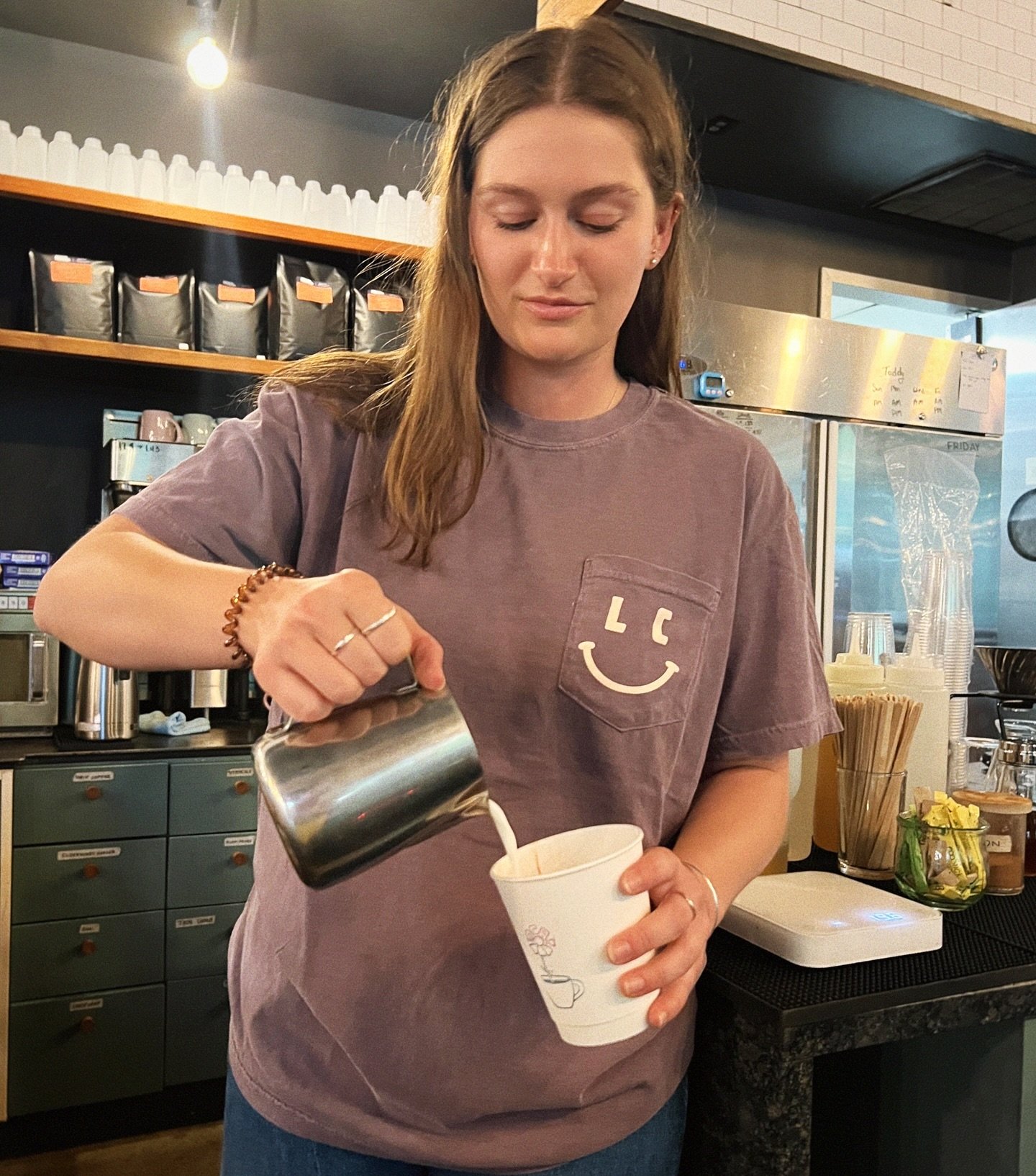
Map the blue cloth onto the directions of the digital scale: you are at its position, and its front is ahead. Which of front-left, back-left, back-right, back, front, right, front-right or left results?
back

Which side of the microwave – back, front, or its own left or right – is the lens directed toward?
front

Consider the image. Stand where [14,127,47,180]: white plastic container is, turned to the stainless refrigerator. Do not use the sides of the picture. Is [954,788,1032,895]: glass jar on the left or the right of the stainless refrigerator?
right

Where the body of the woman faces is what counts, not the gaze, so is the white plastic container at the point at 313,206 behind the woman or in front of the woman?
behind

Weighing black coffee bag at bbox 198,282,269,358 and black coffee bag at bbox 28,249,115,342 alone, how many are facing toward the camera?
2

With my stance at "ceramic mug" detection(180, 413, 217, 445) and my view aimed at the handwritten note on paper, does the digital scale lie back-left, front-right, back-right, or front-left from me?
front-right

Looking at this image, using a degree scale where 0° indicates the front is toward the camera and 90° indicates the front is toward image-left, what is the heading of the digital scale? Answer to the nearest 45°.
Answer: approximately 315°

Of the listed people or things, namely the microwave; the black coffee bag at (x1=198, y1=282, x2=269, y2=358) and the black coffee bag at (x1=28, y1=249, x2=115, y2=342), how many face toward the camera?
3

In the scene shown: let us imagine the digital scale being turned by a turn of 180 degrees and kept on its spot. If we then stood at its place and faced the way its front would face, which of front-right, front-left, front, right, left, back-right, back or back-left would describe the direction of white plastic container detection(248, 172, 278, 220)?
front
